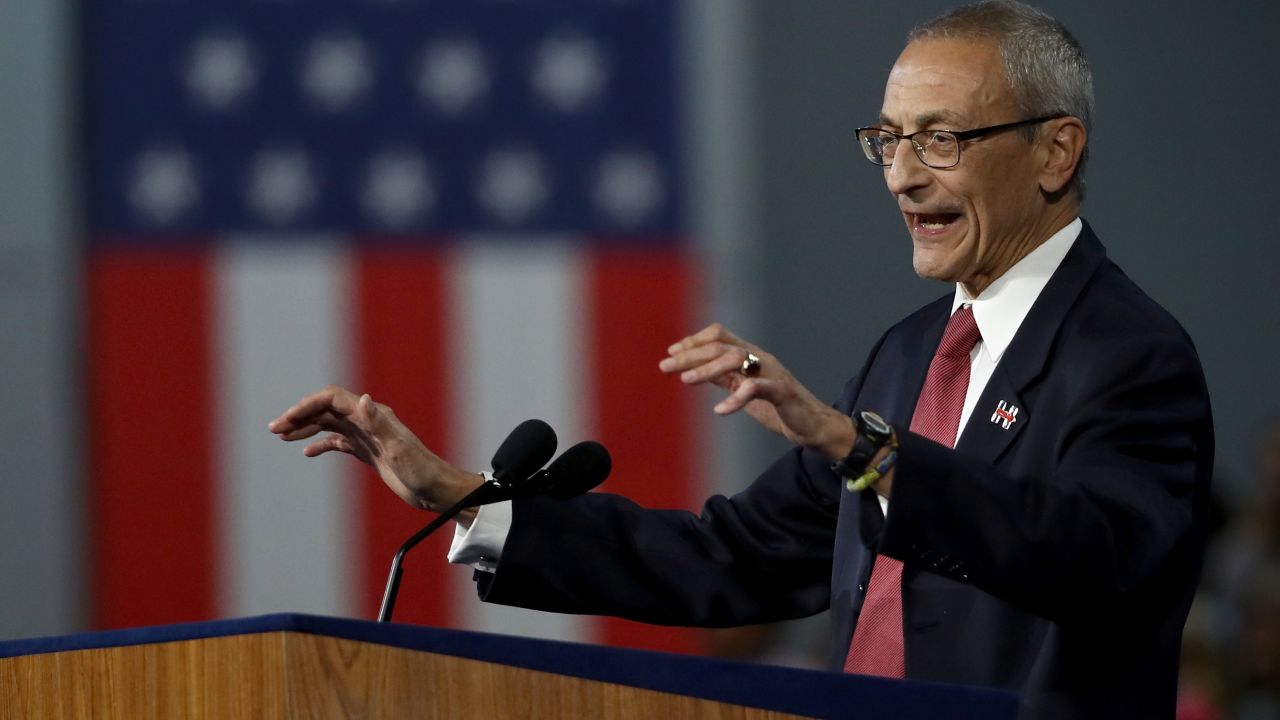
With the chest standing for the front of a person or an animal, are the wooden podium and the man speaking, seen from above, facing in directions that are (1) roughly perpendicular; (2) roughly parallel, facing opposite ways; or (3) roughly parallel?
roughly parallel

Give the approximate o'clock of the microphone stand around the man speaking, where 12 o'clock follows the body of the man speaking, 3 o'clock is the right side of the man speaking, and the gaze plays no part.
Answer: The microphone stand is roughly at 1 o'clock from the man speaking.

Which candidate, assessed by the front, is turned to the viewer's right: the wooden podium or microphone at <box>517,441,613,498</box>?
the microphone

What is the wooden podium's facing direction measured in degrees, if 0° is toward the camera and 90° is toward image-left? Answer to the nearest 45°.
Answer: approximately 45°

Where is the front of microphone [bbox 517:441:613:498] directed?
to the viewer's right

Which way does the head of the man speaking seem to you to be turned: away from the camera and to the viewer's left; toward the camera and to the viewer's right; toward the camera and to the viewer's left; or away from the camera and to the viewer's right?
toward the camera and to the viewer's left

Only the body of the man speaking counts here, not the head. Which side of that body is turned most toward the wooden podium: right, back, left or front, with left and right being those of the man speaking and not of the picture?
front
